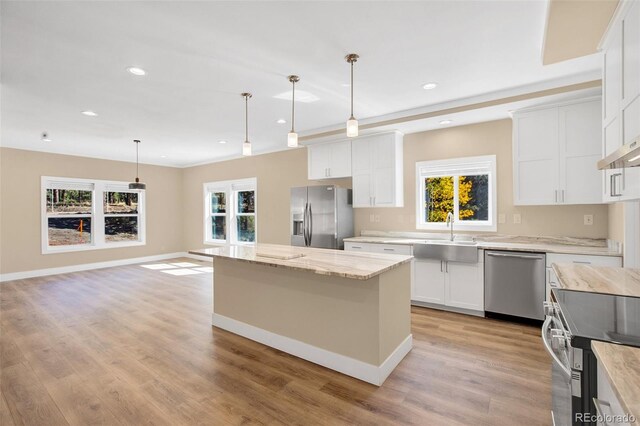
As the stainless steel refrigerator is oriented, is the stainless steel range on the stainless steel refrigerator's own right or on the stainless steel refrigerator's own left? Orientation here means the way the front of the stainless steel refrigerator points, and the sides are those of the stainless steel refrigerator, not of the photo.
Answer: on the stainless steel refrigerator's own left

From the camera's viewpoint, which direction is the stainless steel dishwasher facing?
toward the camera

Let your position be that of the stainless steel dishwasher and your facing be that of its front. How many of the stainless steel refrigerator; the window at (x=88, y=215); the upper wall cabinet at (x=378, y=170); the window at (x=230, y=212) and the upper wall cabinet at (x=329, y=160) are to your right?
5

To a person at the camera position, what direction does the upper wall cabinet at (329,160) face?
facing the viewer and to the left of the viewer

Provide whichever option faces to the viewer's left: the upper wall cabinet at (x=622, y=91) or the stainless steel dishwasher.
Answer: the upper wall cabinet

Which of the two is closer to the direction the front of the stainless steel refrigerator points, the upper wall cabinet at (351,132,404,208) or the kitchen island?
the kitchen island

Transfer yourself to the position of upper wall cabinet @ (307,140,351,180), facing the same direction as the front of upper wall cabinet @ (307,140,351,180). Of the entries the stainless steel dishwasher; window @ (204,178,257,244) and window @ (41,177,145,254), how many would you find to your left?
1

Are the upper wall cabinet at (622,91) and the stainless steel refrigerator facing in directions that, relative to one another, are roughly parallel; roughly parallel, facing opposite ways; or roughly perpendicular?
roughly perpendicular

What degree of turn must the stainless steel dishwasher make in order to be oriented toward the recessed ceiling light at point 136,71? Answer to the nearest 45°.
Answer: approximately 45° to its right

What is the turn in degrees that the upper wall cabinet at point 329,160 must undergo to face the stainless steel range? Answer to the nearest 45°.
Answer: approximately 45° to its left

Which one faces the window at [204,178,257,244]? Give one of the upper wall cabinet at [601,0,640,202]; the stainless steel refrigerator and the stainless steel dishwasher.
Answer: the upper wall cabinet

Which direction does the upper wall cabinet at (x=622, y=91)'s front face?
to the viewer's left

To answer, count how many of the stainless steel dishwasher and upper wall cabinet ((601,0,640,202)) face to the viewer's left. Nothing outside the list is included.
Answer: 1

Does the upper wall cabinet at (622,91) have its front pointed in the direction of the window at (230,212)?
yes

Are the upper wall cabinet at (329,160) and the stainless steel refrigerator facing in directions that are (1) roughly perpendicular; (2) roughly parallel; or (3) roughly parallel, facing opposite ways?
roughly parallel
